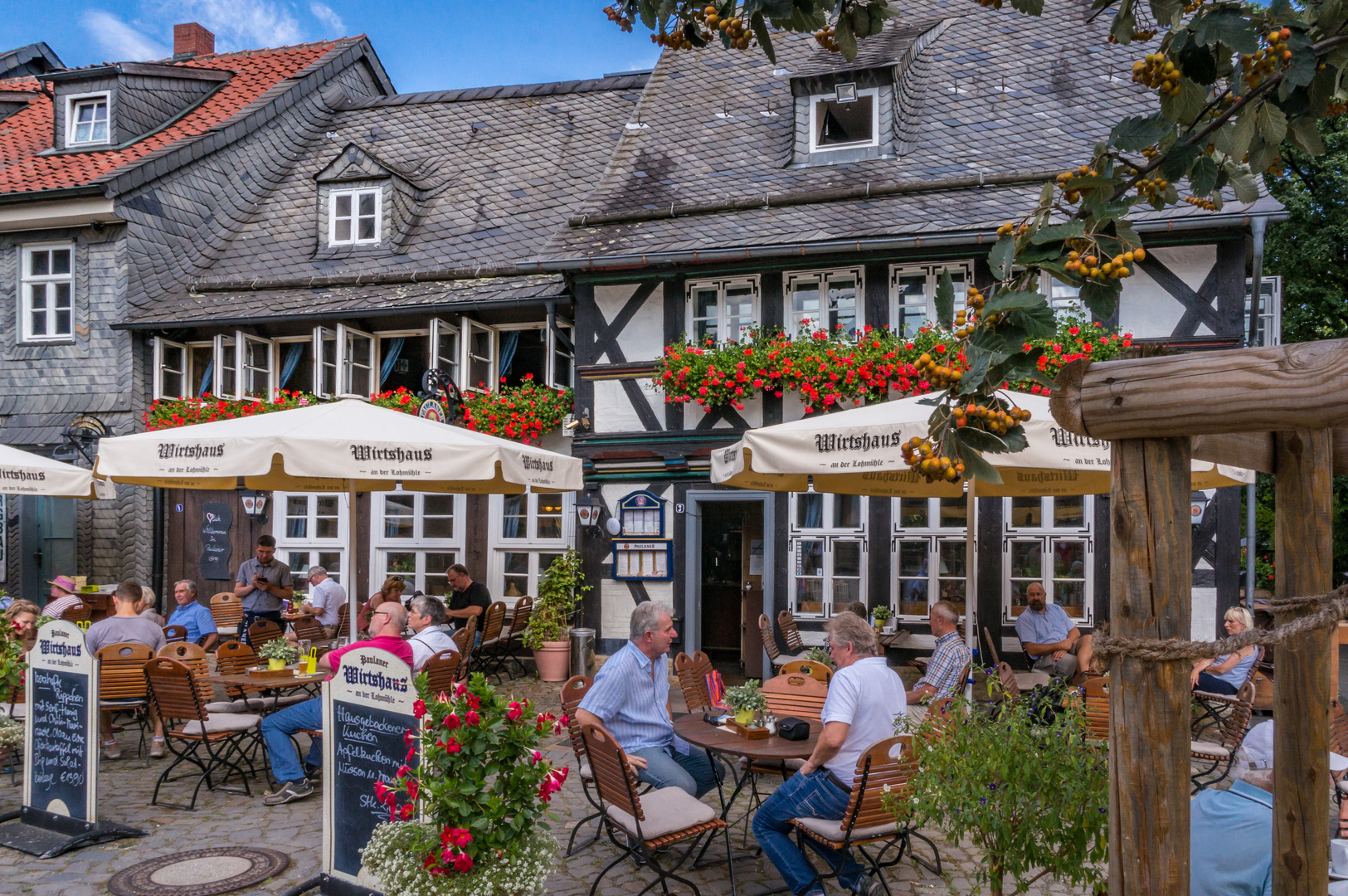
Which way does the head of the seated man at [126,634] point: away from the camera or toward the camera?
away from the camera

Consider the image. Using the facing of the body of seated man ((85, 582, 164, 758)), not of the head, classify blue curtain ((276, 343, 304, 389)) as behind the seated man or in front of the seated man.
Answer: in front

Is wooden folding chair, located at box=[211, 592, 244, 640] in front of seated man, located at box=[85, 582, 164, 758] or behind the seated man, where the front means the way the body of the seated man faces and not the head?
in front

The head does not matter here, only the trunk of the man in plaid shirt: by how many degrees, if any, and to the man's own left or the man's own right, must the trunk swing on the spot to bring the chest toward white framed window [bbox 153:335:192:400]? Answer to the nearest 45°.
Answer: approximately 45° to the man's own right

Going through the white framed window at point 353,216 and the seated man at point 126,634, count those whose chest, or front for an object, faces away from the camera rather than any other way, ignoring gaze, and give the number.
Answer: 1

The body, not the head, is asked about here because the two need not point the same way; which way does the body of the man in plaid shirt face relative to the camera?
to the viewer's left

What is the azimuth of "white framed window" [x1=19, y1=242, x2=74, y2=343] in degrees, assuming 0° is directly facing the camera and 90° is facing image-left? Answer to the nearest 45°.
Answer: approximately 0°

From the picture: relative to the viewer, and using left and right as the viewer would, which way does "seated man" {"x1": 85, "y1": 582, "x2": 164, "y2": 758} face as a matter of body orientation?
facing away from the viewer

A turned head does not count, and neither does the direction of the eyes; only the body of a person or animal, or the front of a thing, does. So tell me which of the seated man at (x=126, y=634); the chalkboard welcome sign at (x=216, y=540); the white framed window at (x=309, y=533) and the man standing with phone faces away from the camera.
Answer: the seated man

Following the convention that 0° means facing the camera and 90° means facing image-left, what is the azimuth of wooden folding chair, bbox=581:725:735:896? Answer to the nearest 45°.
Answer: approximately 225°

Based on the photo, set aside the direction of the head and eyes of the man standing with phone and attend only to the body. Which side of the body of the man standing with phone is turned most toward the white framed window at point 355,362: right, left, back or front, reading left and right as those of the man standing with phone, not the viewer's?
back

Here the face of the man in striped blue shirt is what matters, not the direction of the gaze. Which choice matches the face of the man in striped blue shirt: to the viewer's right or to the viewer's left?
to the viewer's right

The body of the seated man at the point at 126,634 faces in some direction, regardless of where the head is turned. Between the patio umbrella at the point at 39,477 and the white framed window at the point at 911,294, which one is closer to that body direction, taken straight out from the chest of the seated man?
the patio umbrella
